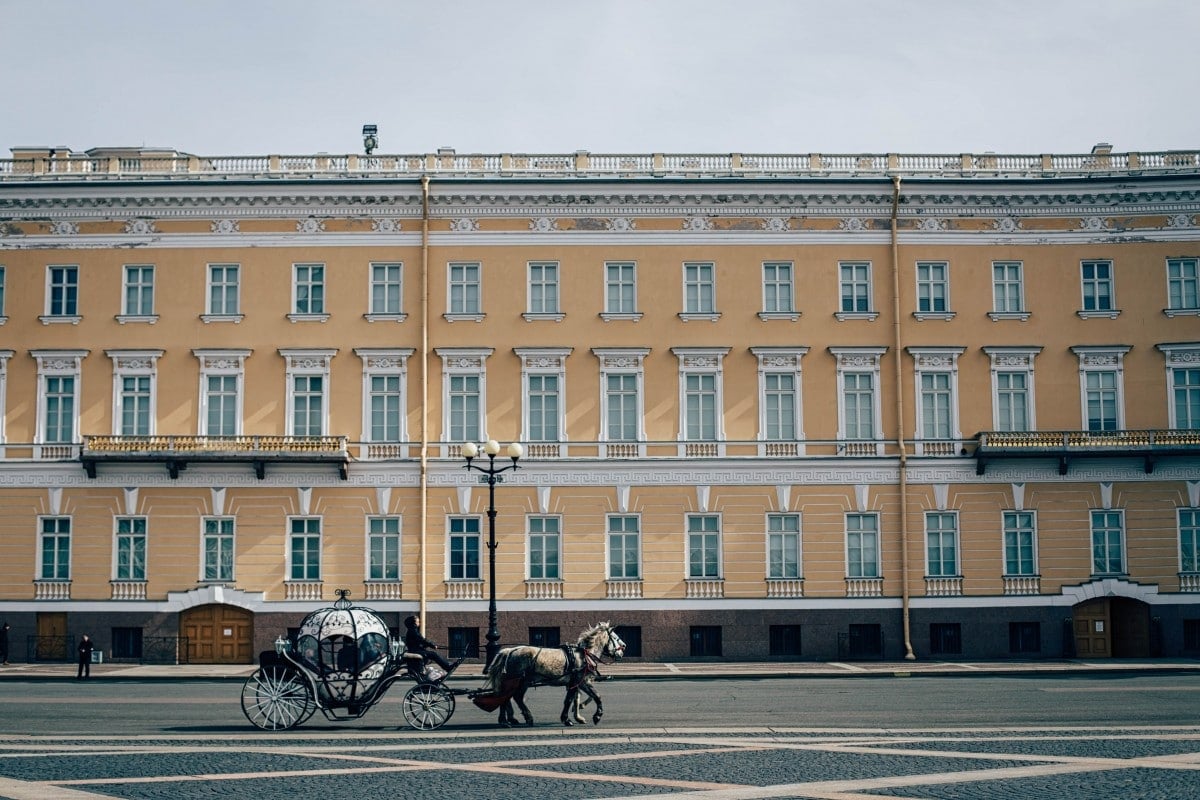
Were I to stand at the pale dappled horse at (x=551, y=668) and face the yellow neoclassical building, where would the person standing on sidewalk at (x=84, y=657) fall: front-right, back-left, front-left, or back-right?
front-left

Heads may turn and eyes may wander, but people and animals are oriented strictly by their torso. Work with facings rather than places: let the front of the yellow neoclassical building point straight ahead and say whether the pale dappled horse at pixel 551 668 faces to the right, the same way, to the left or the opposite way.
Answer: to the left

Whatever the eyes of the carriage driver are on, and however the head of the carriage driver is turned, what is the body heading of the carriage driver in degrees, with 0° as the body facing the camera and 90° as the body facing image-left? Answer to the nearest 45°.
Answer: approximately 270°

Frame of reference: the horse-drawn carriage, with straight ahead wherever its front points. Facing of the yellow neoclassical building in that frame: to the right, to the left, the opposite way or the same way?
to the right

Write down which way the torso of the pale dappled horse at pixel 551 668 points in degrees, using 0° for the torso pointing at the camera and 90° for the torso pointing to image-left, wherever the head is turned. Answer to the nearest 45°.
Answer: approximately 270°

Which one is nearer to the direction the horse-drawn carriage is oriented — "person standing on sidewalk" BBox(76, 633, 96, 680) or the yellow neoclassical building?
the yellow neoclassical building

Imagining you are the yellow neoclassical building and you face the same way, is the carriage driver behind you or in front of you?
in front

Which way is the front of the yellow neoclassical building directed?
toward the camera

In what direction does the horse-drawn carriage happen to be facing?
to the viewer's right

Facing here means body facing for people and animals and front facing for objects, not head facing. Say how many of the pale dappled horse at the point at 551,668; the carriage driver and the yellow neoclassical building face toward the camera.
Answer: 1

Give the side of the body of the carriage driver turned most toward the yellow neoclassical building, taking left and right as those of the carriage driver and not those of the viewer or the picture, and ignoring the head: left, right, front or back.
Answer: left

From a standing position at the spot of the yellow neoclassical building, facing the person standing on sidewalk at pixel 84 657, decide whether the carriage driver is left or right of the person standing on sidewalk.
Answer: left

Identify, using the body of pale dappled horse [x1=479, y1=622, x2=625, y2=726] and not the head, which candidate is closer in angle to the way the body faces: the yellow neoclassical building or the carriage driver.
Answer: the yellow neoclassical building

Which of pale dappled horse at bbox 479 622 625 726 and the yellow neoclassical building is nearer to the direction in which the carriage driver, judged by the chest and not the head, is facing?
the pale dappled horse

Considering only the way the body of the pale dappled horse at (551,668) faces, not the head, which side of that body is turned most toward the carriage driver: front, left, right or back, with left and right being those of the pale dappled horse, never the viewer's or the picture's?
back

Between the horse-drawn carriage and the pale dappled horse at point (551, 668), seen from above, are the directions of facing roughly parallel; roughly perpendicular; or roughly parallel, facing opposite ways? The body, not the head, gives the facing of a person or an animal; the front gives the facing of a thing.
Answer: roughly parallel

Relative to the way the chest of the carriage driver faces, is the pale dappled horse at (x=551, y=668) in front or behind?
in front
